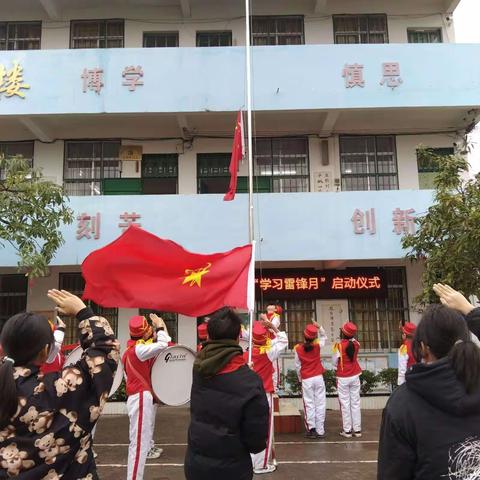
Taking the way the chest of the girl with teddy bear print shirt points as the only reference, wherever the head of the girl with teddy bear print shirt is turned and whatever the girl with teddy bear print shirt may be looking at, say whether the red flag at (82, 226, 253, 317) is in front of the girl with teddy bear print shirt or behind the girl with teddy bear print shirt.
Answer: in front

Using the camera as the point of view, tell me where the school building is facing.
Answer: facing the viewer

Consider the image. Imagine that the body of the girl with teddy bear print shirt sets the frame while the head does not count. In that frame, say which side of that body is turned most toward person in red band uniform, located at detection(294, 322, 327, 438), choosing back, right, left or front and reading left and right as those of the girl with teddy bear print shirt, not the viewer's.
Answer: front

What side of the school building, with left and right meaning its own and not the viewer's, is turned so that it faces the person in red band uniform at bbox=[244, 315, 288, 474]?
front

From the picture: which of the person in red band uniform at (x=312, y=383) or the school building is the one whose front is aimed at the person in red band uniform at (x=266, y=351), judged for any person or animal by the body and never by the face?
the school building

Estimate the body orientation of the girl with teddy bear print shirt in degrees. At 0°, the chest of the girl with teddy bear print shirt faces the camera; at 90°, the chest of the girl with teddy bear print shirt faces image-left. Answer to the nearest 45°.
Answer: approximately 225°

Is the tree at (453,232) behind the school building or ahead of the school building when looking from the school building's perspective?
ahead
